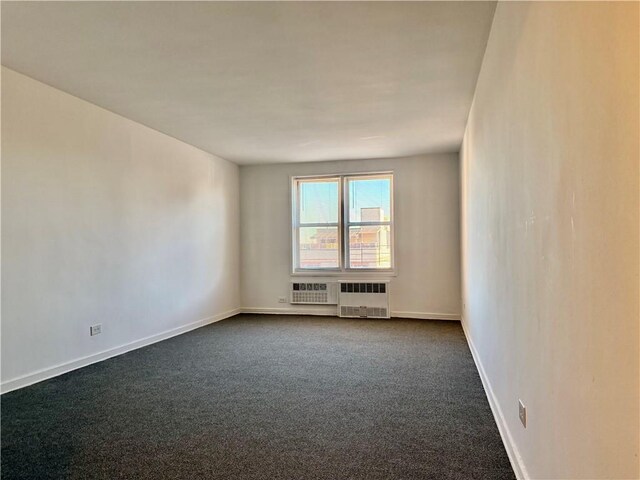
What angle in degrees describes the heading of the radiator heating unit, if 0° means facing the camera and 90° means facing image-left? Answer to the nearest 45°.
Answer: approximately 0°
